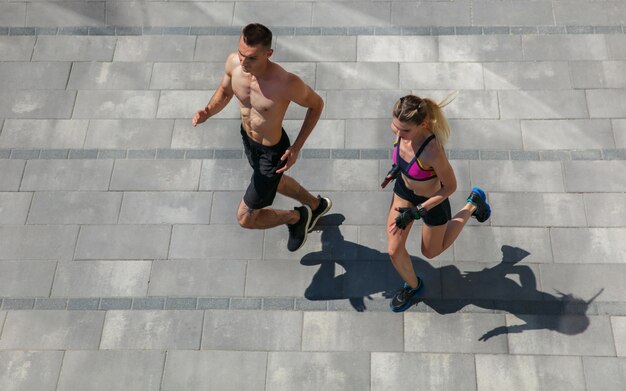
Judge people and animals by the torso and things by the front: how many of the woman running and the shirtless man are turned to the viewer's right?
0

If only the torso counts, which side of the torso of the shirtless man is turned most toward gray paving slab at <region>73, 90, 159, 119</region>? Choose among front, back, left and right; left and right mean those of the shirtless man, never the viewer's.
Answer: right

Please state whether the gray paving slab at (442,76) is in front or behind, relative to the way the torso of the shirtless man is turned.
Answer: behind

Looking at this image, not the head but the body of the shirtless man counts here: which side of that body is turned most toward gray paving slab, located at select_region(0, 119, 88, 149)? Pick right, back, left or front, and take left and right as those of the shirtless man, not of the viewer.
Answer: right

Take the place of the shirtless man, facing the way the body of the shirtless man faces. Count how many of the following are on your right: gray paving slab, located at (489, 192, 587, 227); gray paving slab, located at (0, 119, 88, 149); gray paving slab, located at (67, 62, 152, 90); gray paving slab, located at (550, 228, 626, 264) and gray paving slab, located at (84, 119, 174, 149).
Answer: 3

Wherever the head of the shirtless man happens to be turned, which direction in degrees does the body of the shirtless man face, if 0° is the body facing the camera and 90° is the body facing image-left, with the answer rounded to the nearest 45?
approximately 45°

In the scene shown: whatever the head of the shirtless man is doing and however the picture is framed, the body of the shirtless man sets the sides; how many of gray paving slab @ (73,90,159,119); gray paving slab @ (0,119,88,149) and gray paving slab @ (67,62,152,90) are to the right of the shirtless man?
3

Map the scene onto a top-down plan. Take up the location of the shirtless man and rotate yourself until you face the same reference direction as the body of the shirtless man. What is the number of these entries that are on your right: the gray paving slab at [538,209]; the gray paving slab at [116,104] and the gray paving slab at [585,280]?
1

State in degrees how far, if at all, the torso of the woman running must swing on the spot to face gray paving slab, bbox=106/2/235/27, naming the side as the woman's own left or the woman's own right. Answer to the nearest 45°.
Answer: approximately 90° to the woman's own right

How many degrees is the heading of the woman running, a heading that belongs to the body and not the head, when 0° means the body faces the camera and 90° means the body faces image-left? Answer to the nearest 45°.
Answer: approximately 45°

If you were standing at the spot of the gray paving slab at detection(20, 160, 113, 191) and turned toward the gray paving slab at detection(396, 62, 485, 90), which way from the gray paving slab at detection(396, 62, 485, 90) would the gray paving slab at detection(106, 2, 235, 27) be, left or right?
left

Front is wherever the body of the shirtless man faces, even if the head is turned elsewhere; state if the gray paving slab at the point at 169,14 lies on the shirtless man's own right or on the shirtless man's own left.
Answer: on the shirtless man's own right
